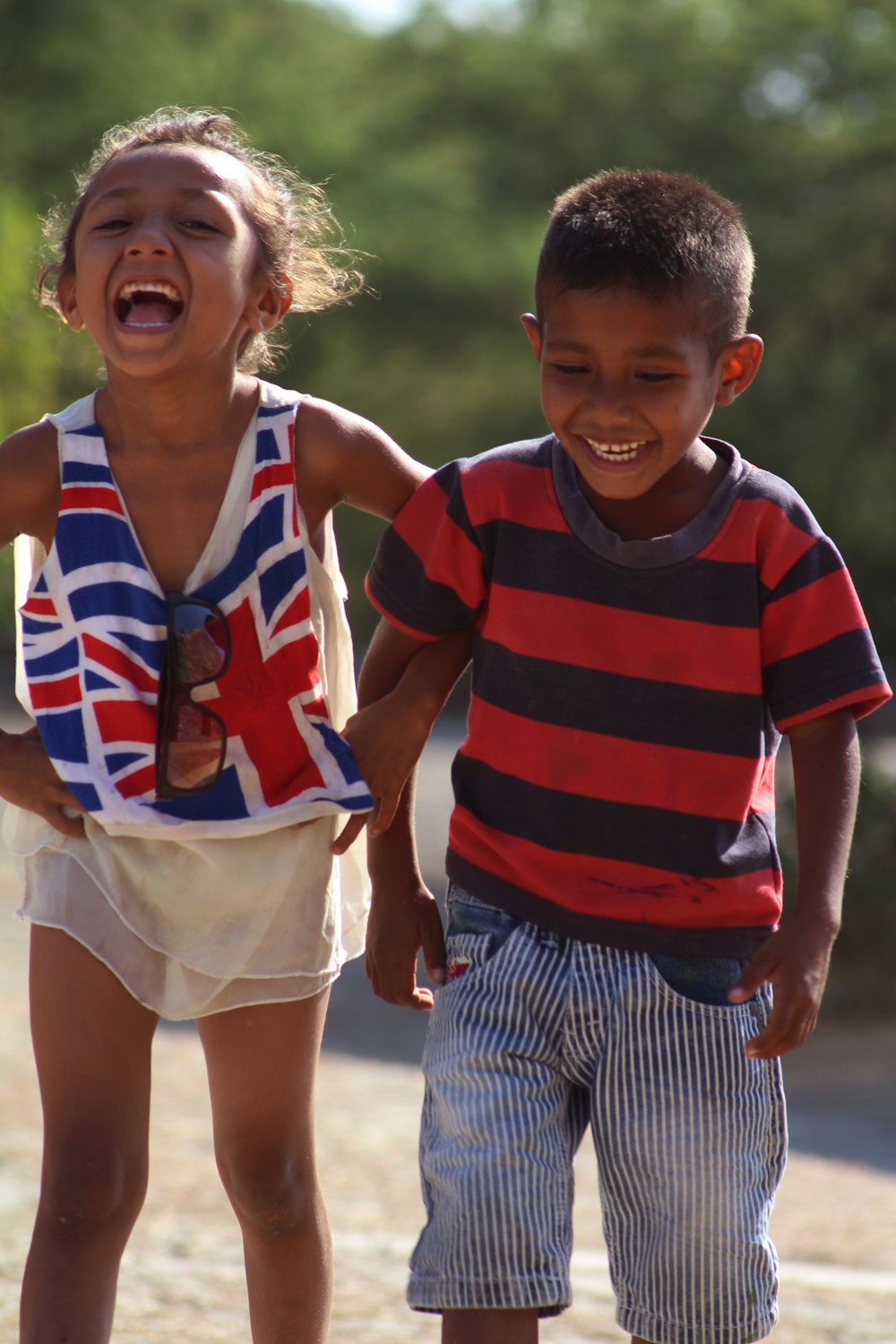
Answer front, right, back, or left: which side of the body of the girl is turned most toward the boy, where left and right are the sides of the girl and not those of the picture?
left

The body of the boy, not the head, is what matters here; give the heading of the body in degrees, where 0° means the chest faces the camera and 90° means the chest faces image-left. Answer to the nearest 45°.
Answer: approximately 0°

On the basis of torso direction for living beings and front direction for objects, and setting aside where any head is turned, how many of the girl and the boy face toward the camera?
2

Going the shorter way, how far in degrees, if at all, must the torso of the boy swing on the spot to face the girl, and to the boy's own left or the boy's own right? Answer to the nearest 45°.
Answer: approximately 90° to the boy's own right
